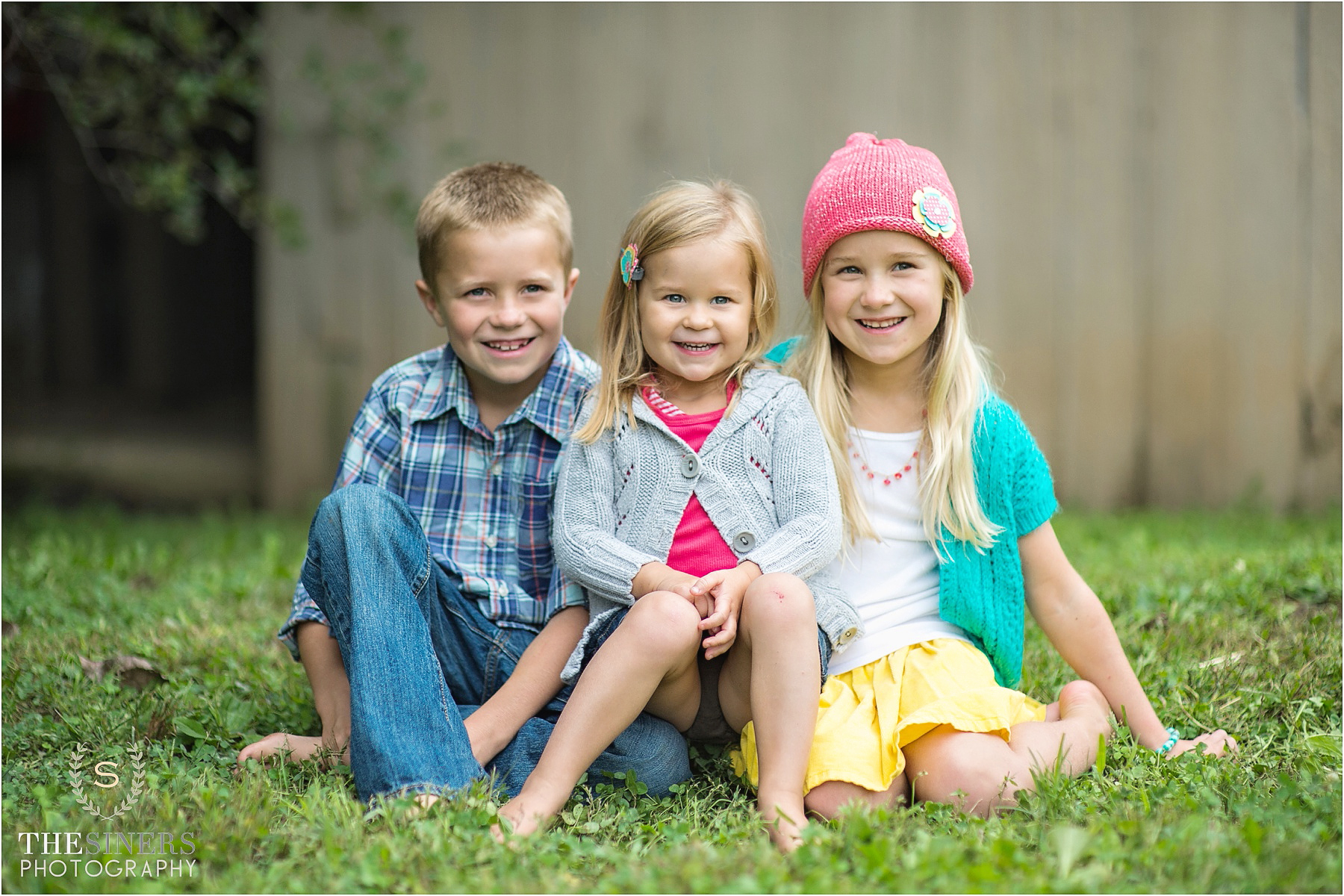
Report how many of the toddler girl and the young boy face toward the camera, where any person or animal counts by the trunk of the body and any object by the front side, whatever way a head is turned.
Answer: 2

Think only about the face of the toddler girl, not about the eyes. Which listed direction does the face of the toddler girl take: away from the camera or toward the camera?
toward the camera

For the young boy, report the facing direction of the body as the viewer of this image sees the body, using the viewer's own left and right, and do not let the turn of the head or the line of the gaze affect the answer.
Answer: facing the viewer

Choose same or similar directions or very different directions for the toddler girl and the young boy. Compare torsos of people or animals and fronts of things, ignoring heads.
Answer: same or similar directions

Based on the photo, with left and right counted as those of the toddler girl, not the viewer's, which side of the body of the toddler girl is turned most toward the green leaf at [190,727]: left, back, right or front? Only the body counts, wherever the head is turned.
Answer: right

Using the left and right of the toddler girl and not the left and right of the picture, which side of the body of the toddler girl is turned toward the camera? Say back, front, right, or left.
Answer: front

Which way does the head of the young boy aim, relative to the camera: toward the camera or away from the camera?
toward the camera
